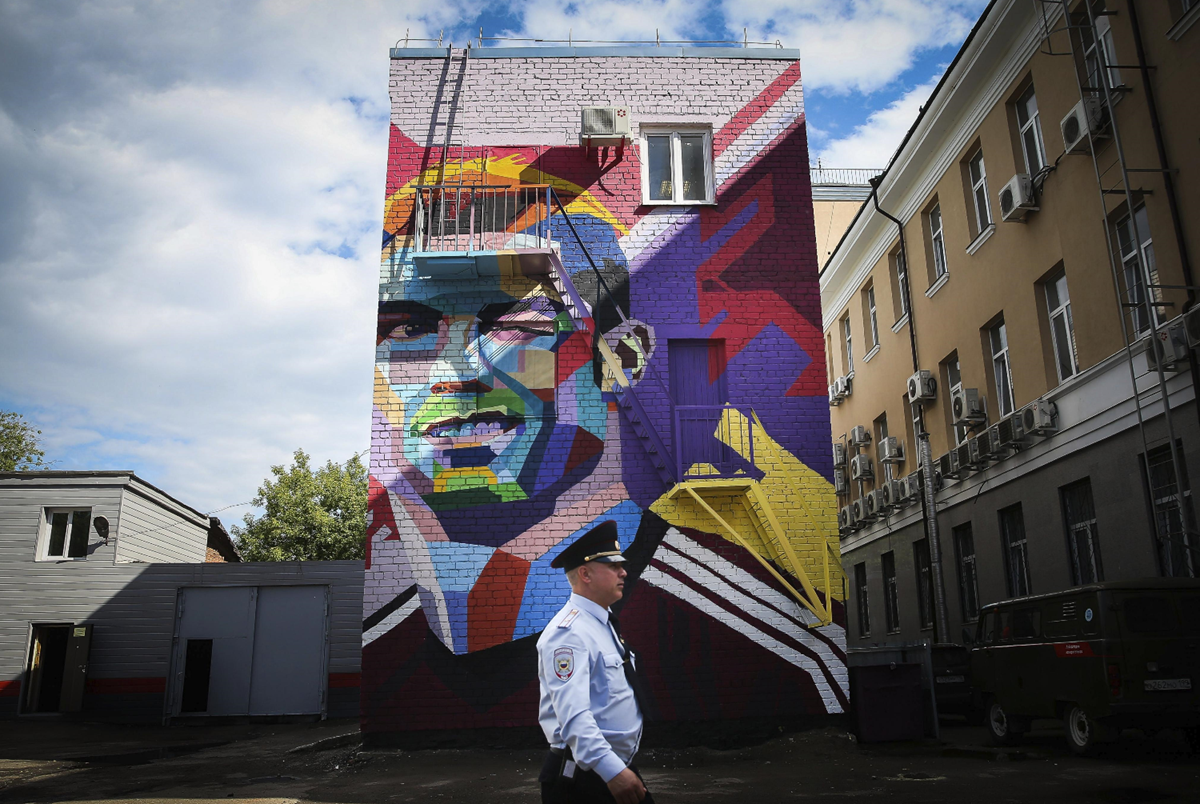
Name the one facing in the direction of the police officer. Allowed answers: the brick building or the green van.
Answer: the brick building

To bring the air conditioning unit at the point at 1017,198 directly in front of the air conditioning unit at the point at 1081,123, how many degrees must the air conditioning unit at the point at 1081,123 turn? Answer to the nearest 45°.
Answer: approximately 90° to its right

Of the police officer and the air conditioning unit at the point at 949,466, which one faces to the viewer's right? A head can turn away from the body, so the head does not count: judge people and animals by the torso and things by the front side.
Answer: the police officer

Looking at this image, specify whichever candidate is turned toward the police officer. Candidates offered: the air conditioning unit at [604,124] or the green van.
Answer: the air conditioning unit

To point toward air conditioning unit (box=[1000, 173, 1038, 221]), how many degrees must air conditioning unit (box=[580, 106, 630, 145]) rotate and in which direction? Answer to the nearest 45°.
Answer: approximately 90° to its left

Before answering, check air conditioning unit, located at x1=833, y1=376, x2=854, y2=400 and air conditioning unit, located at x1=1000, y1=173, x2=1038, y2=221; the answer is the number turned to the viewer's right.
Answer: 0

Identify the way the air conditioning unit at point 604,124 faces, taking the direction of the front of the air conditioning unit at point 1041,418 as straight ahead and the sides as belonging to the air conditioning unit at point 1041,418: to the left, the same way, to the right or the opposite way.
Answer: to the left

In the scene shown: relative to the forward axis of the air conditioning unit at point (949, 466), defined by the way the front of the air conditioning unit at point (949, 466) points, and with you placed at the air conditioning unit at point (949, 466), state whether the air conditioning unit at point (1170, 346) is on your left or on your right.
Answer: on your left

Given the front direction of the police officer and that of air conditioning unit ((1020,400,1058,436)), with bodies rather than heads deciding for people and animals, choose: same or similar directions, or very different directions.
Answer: very different directions

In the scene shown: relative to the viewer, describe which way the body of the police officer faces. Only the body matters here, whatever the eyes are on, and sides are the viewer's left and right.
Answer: facing to the right of the viewer

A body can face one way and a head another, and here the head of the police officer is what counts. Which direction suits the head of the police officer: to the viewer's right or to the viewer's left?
to the viewer's right

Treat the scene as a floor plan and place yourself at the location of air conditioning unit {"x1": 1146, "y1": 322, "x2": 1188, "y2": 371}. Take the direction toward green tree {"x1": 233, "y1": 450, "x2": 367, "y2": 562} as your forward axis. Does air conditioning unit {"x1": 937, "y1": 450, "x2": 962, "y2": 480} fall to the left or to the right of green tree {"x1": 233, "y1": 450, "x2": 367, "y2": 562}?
right

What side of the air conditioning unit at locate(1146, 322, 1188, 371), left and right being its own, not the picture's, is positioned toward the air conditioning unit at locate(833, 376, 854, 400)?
right
